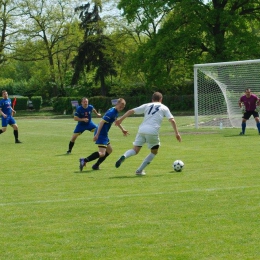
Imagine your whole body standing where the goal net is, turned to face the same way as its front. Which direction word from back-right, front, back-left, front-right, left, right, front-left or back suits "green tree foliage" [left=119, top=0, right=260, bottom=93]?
back-right

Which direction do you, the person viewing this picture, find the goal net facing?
facing the viewer and to the left of the viewer
